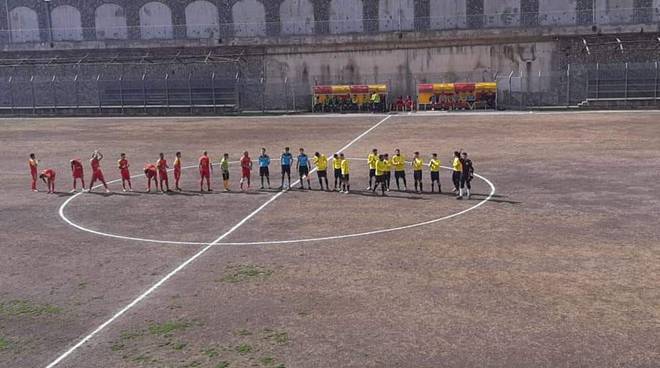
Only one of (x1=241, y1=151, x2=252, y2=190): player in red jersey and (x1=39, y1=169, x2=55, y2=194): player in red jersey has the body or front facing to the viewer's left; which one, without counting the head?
(x1=39, y1=169, x2=55, y2=194): player in red jersey

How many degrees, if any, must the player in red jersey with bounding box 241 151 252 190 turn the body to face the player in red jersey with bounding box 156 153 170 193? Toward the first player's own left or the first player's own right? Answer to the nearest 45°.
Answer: approximately 90° to the first player's own right

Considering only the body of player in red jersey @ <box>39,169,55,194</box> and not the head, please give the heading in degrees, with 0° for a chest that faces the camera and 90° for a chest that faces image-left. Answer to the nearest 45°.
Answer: approximately 90°

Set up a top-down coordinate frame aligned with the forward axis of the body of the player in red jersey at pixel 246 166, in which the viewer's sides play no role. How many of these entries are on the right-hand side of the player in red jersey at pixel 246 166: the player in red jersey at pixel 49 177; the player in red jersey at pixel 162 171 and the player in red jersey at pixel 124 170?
3

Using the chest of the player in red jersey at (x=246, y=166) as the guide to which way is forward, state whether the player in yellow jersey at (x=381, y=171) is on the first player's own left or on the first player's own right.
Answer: on the first player's own left

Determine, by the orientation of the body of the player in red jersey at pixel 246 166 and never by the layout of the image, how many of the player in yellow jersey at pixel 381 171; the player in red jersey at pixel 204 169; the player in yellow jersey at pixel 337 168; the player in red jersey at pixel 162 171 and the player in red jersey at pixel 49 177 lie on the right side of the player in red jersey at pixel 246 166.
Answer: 3

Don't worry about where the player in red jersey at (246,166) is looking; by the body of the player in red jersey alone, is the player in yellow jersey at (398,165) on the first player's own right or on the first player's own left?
on the first player's own left

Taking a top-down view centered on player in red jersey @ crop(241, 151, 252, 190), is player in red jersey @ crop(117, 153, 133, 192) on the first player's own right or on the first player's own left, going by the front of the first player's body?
on the first player's own right

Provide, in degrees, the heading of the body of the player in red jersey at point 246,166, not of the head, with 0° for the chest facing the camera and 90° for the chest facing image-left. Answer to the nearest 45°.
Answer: approximately 0°

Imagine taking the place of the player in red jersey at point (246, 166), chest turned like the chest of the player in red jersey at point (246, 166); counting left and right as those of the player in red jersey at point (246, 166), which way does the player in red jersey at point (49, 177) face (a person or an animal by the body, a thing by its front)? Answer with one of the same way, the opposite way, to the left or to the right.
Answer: to the right

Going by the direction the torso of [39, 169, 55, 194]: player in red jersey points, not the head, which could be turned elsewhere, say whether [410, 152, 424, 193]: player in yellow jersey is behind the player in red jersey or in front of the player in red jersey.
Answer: behind

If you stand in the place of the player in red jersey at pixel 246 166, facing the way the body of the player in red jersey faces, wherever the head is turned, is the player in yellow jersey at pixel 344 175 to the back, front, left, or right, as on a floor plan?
left

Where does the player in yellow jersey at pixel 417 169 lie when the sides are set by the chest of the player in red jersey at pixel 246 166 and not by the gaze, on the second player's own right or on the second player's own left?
on the second player's own left

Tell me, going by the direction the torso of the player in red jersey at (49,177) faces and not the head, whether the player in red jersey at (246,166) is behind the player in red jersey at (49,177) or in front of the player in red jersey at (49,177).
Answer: behind
